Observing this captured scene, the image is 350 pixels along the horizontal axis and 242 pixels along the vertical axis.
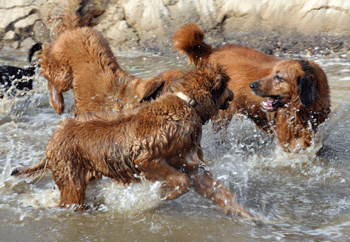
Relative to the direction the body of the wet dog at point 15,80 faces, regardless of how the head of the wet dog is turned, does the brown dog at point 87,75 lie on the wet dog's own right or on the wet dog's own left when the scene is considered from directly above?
on the wet dog's own left

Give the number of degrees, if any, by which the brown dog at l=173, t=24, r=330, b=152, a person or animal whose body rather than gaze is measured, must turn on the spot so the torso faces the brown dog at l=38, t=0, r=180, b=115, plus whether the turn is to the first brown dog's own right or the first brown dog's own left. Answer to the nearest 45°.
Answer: approximately 135° to the first brown dog's own right

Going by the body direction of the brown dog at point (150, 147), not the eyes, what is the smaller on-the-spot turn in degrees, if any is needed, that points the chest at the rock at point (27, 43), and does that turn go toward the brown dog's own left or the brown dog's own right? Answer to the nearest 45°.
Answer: approximately 90° to the brown dog's own left

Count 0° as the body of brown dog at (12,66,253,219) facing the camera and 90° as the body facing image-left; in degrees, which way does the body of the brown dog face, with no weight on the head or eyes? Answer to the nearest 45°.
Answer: approximately 270°

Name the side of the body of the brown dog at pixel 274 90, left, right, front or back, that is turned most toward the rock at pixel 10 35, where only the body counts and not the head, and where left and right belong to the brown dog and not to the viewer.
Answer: back

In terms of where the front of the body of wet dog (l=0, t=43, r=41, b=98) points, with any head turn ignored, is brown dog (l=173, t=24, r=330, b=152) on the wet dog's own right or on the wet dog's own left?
on the wet dog's own left

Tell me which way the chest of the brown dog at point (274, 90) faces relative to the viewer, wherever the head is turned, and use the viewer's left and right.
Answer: facing the viewer and to the right of the viewer
